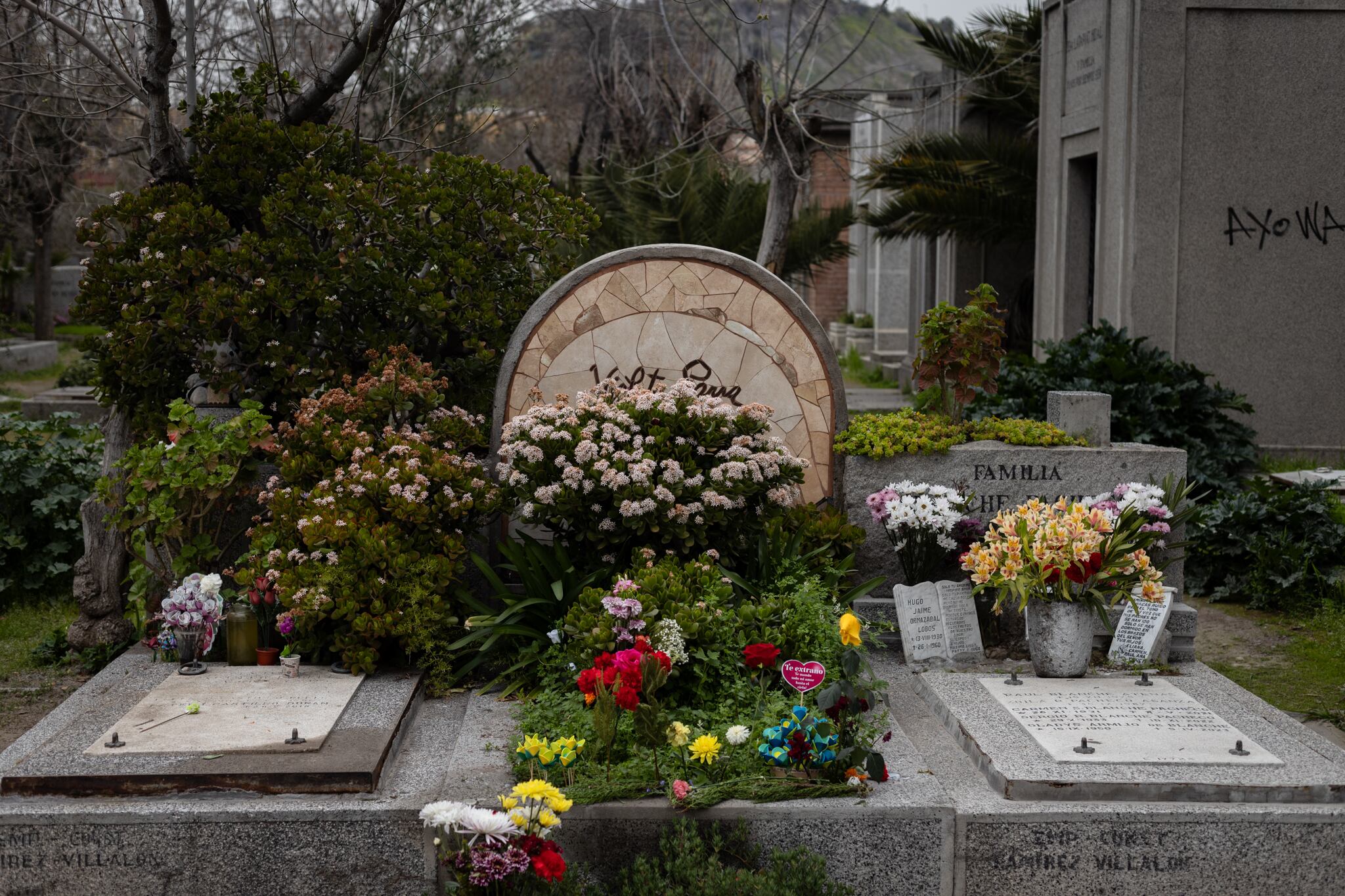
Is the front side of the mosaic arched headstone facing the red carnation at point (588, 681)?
yes

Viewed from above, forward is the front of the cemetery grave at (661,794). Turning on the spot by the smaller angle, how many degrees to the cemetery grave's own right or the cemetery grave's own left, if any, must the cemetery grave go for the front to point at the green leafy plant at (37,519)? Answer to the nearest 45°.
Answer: approximately 135° to the cemetery grave's own right

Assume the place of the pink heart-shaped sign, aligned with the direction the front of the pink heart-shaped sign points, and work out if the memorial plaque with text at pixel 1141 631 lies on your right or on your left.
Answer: on your left

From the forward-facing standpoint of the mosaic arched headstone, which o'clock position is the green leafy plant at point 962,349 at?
The green leafy plant is roughly at 9 o'clock from the mosaic arched headstone.

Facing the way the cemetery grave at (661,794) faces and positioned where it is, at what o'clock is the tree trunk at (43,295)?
The tree trunk is roughly at 5 o'clock from the cemetery grave.

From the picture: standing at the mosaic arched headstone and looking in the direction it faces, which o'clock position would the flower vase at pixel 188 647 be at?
The flower vase is roughly at 2 o'clock from the mosaic arched headstone.

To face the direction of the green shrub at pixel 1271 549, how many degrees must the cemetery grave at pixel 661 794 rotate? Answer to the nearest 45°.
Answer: approximately 135° to its left

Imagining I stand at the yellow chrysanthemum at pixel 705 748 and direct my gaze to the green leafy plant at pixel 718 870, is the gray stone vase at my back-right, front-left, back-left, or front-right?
back-left

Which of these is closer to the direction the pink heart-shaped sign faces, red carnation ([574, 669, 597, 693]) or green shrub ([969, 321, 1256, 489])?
the red carnation

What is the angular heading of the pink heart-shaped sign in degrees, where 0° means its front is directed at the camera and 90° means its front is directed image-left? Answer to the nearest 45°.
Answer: approximately 0°
